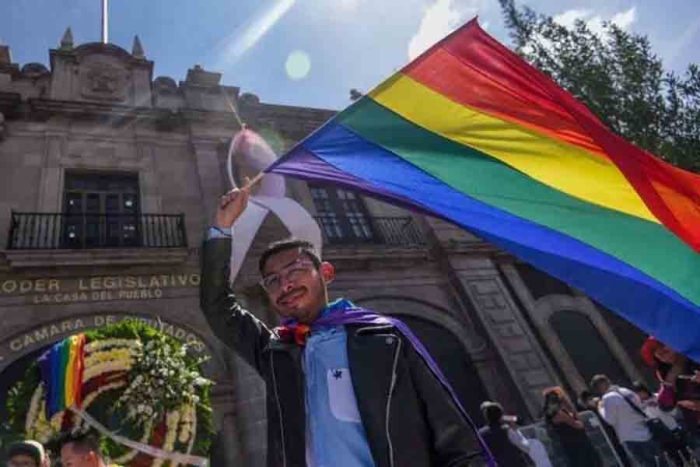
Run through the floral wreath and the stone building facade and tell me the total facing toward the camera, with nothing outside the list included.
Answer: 2

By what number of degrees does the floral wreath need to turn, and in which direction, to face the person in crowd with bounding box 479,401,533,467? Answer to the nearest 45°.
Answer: approximately 90° to its left

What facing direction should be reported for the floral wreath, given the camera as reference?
facing the viewer

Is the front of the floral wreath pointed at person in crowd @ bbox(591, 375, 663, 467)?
no

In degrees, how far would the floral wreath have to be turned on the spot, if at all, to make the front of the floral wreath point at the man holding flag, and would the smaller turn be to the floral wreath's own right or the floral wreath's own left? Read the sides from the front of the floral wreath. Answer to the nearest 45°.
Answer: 0° — it already faces them

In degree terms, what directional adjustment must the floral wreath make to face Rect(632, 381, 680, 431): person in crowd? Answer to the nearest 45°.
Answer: approximately 90° to its left

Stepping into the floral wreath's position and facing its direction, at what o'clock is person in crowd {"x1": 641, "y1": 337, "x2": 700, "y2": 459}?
The person in crowd is roughly at 10 o'clock from the floral wreath.

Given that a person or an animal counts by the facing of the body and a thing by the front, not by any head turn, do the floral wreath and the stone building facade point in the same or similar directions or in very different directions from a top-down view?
same or similar directions

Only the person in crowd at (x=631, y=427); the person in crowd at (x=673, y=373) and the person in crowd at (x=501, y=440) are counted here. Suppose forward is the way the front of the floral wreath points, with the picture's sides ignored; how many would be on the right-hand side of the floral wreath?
0

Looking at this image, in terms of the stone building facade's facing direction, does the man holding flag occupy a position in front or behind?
in front

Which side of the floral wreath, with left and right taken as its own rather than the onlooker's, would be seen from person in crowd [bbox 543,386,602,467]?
left

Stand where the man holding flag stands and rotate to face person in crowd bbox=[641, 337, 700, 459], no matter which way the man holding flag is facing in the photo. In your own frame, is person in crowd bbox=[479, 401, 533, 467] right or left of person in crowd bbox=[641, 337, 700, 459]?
left
